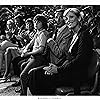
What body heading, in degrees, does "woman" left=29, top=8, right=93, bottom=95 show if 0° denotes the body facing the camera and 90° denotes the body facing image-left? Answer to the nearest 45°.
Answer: approximately 90°

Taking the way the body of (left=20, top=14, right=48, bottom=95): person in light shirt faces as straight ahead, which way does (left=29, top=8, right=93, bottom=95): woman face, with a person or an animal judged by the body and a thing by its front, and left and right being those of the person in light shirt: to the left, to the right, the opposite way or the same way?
the same way

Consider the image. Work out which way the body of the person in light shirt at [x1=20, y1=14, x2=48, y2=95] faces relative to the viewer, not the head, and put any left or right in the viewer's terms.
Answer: facing to the left of the viewer
